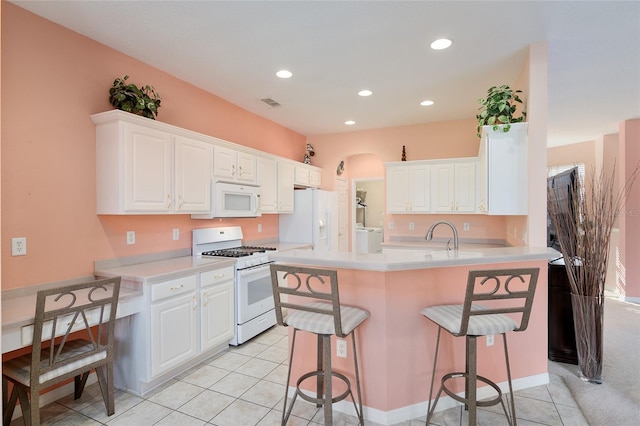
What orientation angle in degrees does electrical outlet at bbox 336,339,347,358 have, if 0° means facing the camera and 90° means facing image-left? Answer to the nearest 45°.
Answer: approximately 0°

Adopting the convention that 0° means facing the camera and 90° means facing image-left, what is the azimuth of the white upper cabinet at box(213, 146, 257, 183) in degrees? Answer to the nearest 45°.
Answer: approximately 315°

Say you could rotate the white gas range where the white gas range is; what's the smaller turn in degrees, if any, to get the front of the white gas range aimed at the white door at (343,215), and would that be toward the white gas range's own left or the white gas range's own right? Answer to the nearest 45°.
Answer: approximately 90° to the white gas range's own left

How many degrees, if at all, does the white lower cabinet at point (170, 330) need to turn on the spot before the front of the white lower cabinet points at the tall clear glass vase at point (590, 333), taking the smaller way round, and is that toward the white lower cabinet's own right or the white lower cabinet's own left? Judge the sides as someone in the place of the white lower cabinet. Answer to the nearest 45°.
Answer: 0° — it already faces it

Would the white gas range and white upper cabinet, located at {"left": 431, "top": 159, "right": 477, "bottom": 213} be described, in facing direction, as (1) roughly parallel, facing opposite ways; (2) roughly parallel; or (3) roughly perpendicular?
roughly perpendicular

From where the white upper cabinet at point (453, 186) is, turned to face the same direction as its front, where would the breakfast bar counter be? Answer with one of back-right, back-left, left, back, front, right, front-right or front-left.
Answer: front

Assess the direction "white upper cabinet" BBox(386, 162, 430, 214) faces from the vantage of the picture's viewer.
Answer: facing the viewer

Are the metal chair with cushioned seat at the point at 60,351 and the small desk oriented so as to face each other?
yes

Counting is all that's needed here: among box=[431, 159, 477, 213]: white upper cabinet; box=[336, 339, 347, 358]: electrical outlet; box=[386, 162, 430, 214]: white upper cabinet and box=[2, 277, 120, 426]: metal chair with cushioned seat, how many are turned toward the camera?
3

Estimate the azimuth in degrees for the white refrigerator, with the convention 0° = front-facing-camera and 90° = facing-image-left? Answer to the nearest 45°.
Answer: approximately 315°

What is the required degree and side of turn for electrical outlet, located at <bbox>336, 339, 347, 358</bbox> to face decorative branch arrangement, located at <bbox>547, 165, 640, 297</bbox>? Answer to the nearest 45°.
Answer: approximately 90° to its left

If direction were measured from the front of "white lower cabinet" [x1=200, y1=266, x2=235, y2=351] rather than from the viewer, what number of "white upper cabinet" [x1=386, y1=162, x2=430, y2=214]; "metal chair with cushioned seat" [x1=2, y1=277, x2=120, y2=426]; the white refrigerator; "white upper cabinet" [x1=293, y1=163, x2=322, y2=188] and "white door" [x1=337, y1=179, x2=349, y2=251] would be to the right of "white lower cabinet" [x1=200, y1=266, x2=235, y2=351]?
1

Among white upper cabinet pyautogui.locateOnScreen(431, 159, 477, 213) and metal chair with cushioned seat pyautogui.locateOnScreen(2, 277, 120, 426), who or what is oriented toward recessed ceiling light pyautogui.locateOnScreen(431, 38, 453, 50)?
the white upper cabinet

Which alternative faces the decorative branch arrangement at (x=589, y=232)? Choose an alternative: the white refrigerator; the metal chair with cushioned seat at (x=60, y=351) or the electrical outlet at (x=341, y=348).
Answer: the white refrigerator

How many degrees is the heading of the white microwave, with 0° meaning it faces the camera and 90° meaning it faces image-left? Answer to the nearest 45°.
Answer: approximately 315°

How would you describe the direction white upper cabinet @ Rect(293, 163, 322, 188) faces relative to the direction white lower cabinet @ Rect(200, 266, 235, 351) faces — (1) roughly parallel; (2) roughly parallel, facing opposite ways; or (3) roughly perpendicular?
roughly parallel

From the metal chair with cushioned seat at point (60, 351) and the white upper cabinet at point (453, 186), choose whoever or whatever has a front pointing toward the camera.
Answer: the white upper cabinet

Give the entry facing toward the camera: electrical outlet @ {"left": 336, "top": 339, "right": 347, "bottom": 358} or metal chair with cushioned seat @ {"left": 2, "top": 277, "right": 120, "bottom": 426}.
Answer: the electrical outlet

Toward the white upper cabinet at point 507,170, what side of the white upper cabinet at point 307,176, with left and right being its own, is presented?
front

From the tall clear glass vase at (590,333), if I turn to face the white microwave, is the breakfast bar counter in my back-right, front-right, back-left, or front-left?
front-left
